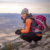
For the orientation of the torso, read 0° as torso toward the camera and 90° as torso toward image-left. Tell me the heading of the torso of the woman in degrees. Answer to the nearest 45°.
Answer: approximately 90°
